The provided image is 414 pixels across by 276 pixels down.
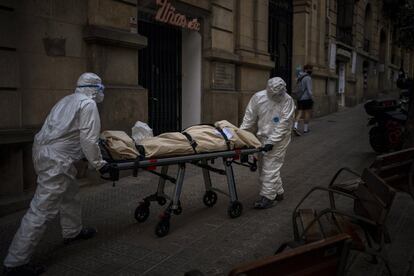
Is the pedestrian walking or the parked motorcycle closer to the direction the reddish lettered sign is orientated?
the parked motorcycle

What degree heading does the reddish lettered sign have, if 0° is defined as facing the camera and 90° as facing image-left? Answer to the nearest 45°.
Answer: approximately 315°

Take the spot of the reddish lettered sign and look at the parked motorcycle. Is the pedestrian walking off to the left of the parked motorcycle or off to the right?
left

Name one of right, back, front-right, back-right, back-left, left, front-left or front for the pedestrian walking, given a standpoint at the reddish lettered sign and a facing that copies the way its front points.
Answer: left

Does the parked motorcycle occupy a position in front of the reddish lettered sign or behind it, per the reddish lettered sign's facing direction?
in front
